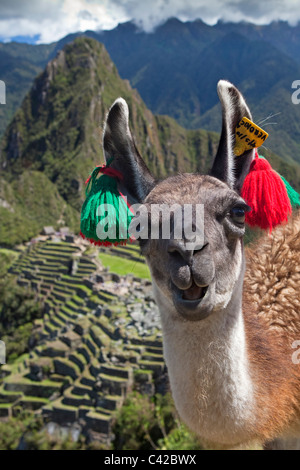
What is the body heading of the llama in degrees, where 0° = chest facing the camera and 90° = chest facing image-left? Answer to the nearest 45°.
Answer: approximately 45°
